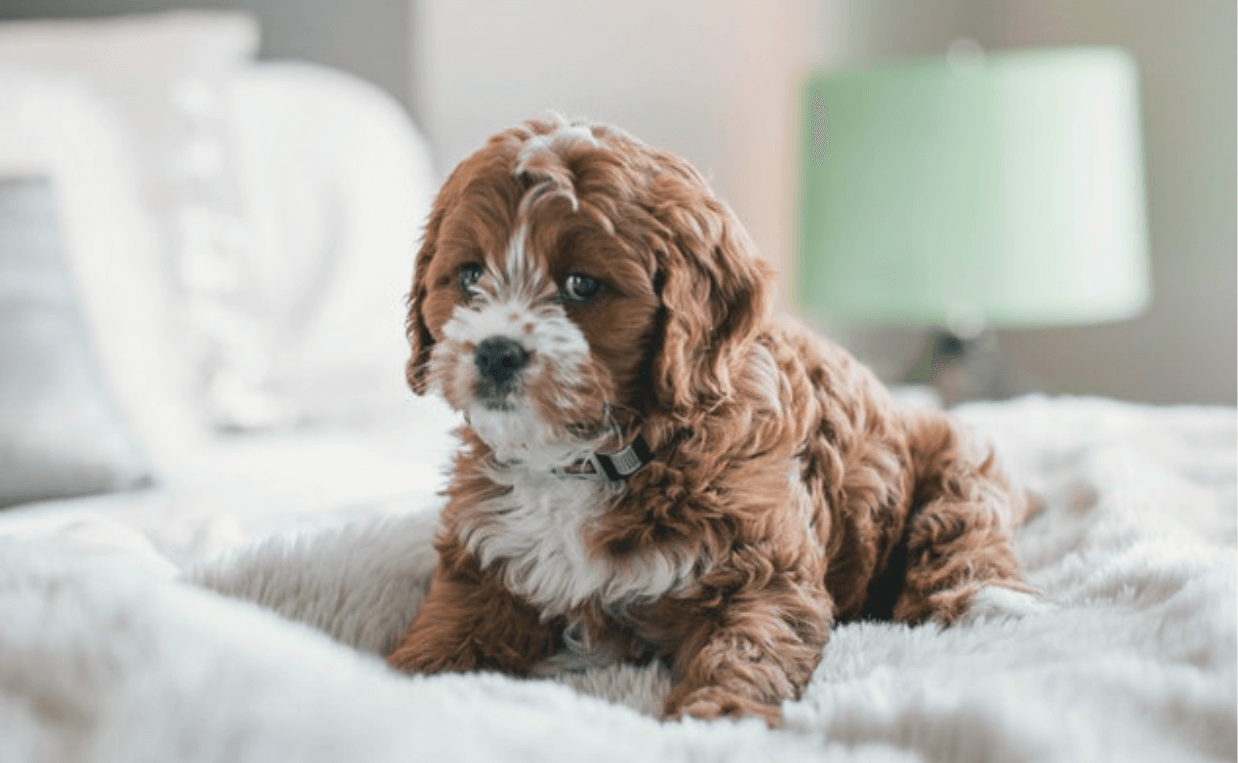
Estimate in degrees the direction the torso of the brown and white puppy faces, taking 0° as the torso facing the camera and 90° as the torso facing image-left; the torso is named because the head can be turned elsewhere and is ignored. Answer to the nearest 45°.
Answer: approximately 45°

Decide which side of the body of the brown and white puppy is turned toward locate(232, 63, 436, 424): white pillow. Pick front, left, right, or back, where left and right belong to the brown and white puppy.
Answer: right

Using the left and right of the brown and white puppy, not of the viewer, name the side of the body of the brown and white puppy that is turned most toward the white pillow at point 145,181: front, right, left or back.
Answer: right
